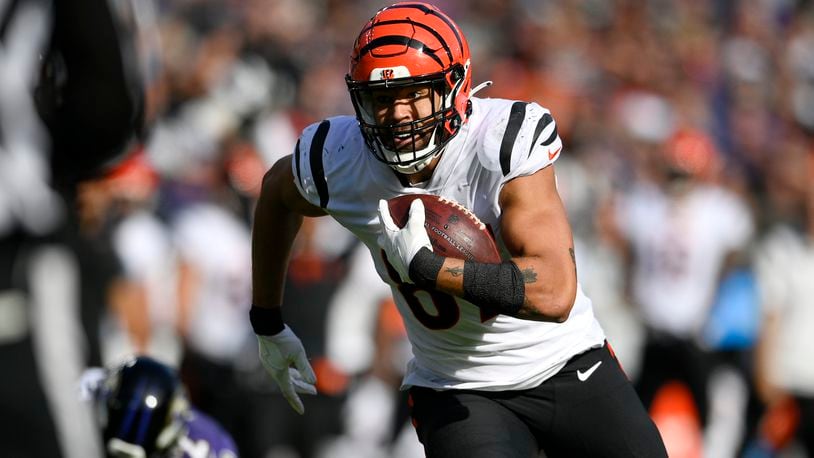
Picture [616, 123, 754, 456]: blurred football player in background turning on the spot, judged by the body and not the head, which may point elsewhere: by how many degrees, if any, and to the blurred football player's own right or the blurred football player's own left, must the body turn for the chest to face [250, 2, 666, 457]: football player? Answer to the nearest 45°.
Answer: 0° — they already face them

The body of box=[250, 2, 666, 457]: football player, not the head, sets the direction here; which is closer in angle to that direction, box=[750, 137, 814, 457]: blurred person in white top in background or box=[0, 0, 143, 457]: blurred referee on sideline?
the blurred referee on sideline

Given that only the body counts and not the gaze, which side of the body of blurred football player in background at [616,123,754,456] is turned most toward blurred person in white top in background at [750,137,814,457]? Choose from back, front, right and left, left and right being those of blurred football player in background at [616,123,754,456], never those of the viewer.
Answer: left

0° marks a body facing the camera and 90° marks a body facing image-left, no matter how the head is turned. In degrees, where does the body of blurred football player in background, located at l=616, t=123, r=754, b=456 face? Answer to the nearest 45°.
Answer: approximately 0°

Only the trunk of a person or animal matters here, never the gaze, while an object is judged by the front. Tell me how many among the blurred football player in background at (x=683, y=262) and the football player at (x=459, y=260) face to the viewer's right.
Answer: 0

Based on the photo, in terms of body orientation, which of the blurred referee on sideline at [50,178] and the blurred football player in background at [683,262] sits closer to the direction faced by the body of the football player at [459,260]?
the blurred referee on sideline

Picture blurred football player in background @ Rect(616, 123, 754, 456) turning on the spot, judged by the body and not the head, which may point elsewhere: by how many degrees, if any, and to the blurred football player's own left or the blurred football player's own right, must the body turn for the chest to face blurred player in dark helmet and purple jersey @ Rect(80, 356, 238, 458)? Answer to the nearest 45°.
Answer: approximately 45° to the blurred football player's own right

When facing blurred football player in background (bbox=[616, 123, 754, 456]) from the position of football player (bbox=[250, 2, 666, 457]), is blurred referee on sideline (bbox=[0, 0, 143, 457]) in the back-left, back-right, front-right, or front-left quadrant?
back-left
